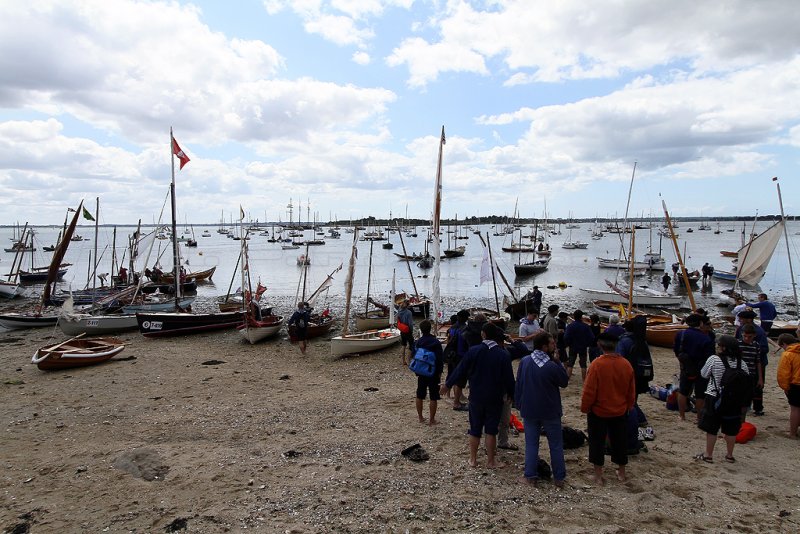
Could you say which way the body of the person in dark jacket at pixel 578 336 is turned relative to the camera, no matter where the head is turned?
away from the camera

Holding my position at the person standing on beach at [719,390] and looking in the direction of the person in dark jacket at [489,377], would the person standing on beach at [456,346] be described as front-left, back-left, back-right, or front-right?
front-right

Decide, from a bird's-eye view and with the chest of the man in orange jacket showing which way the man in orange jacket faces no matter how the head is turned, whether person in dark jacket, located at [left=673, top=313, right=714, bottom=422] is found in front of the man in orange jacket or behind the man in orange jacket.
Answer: in front

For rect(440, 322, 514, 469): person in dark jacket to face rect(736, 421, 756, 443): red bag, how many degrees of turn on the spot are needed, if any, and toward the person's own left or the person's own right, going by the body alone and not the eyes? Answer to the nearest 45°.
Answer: approximately 45° to the person's own right

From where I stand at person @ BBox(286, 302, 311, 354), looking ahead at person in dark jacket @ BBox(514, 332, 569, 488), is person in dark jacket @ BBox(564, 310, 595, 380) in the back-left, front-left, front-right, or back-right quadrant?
front-left

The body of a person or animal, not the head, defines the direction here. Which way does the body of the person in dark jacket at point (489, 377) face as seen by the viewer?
away from the camera

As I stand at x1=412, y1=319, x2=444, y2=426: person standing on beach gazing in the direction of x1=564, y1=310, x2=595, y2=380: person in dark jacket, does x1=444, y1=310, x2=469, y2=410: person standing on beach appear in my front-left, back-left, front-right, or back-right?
front-left

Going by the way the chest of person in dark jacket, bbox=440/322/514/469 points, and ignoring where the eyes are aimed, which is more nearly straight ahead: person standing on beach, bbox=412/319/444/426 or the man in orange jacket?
the person standing on beach

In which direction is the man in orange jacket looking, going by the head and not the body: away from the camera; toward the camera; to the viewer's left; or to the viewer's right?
away from the camera

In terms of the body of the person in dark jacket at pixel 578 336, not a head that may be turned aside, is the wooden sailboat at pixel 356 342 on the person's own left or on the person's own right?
on the person's own left
